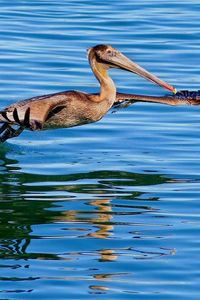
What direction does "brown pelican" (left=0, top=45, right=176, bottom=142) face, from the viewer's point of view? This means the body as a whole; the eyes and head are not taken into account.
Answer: to the viewer's right
